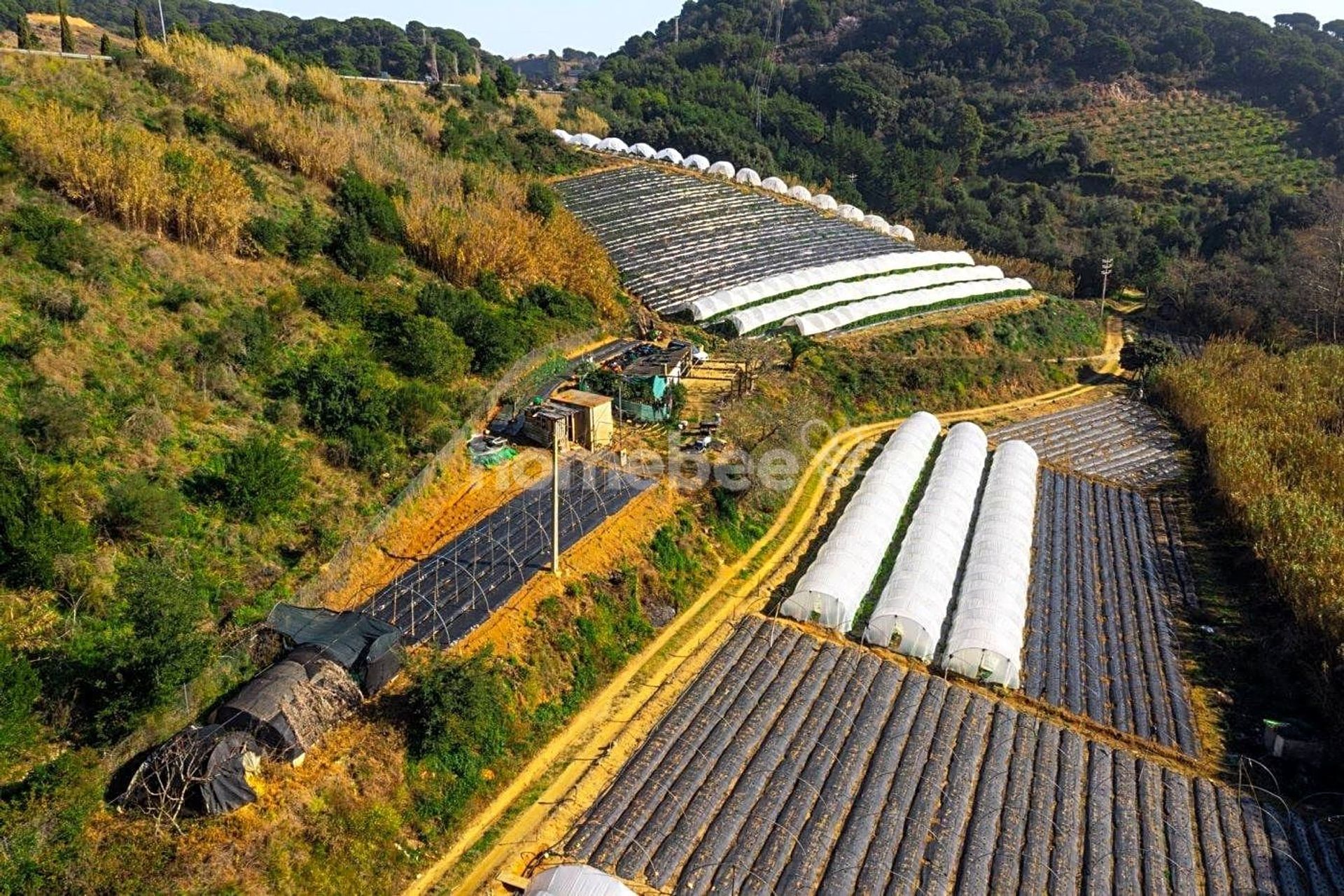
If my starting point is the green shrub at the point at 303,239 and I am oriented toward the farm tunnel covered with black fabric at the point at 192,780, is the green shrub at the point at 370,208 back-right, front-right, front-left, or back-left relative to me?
back-left

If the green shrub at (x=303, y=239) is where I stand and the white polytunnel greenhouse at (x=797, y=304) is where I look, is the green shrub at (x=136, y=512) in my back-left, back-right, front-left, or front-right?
back-right

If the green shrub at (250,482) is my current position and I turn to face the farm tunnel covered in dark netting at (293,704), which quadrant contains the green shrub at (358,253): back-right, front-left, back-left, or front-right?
back-left
